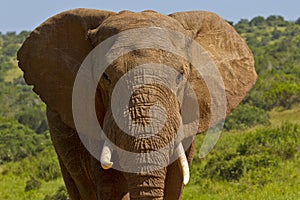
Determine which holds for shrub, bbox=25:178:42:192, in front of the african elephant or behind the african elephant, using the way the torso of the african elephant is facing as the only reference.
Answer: behind

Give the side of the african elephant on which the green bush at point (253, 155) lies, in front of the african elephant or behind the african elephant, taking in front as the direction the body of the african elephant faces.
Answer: behind

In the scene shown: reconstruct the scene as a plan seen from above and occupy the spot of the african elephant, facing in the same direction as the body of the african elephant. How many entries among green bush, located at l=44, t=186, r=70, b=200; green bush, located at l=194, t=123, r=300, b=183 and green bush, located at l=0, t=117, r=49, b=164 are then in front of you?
0

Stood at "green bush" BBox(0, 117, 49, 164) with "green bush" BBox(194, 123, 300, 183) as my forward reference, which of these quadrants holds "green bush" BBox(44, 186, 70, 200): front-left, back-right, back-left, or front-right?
front-right

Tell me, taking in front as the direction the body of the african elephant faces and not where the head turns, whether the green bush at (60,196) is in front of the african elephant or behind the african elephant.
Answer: behind

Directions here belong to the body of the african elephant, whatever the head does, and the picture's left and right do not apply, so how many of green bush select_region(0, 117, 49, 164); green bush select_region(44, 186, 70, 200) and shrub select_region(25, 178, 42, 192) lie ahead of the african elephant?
0

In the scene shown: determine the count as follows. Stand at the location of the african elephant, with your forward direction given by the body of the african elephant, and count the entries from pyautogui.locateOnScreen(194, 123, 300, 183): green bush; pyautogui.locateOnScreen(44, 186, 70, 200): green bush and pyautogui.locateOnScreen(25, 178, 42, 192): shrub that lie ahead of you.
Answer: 0

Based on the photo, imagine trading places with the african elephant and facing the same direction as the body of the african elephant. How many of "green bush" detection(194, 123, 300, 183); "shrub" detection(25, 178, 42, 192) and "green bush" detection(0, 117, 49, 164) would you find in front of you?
0

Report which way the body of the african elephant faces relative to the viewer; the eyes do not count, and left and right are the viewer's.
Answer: facing the viewer

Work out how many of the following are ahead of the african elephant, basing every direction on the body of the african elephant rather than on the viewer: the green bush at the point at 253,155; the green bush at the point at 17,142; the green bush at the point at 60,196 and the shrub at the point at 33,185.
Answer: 0

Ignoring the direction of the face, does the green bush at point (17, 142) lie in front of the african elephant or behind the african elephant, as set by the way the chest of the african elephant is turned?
behind
